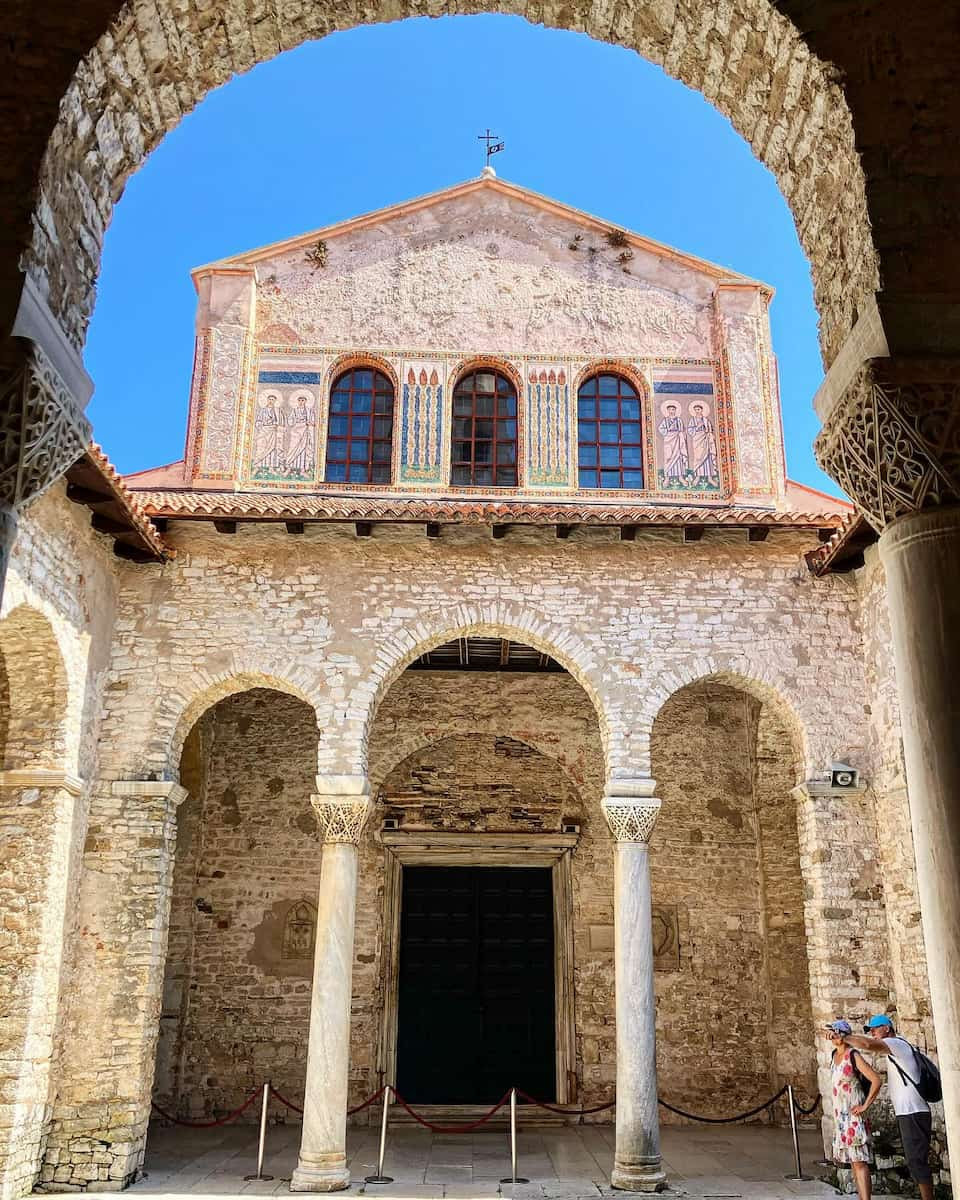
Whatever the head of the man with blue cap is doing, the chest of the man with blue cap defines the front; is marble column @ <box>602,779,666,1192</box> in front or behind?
in front

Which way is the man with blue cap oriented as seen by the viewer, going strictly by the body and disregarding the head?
to the viewer's left

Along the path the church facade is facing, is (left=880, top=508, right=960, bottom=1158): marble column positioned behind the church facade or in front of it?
in front

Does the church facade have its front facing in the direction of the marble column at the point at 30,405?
yes

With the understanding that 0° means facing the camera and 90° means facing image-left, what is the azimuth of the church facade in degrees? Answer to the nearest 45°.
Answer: approximately 0°

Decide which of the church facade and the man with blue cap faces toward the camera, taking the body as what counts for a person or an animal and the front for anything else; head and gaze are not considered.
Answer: the church facade

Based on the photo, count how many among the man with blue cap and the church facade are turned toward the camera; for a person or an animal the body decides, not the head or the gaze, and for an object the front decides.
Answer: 1

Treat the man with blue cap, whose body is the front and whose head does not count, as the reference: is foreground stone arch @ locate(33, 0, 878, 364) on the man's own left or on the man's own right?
on the man's own left

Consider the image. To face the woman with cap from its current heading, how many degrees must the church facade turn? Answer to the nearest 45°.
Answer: approximately 45° to its left

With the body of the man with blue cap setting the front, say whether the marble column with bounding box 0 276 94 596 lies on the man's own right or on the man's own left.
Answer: on the man's own left

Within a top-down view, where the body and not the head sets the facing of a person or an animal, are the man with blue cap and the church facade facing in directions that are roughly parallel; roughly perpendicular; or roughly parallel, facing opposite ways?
roughly perpendicular

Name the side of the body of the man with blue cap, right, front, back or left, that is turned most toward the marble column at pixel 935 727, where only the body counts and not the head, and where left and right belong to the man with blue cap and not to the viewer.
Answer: left

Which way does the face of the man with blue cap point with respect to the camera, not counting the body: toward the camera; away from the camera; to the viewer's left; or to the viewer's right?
to the viewer's left

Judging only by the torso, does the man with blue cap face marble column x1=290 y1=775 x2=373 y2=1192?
yes
